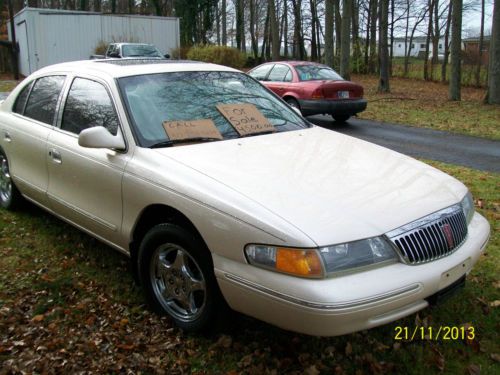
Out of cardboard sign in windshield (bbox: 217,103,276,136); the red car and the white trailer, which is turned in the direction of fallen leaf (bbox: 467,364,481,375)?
the cardboard sign in windshield

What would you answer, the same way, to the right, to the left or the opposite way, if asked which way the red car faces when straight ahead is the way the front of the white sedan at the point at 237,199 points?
the opposite way

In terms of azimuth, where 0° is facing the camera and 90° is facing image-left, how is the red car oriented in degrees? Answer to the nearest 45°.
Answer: approximately 135°

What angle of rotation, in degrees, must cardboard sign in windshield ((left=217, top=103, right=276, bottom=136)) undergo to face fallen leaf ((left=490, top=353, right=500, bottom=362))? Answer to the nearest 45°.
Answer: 0° — it already faces it

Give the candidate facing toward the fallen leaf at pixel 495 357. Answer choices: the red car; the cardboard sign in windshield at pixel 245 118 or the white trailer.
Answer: the cardboard sign in windshield

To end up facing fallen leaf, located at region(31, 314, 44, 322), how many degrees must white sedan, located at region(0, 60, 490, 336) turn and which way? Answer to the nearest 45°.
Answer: approximately 135° to its right

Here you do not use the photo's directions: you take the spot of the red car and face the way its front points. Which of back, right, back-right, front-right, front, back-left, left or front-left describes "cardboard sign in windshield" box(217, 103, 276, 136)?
back-left

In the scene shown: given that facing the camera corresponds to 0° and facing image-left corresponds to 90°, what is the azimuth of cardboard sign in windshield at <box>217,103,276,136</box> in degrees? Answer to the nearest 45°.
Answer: approximately 315°

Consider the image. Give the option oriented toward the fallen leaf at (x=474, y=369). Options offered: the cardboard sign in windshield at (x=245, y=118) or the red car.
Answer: the cardboard sign in windshield
